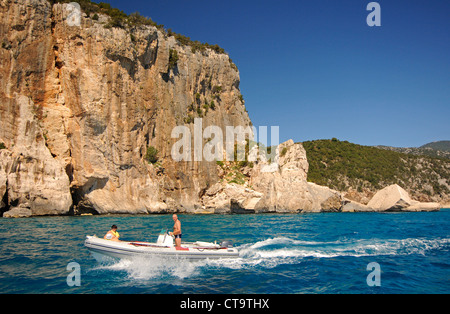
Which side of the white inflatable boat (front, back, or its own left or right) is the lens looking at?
left

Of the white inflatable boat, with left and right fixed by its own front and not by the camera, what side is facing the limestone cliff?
right
